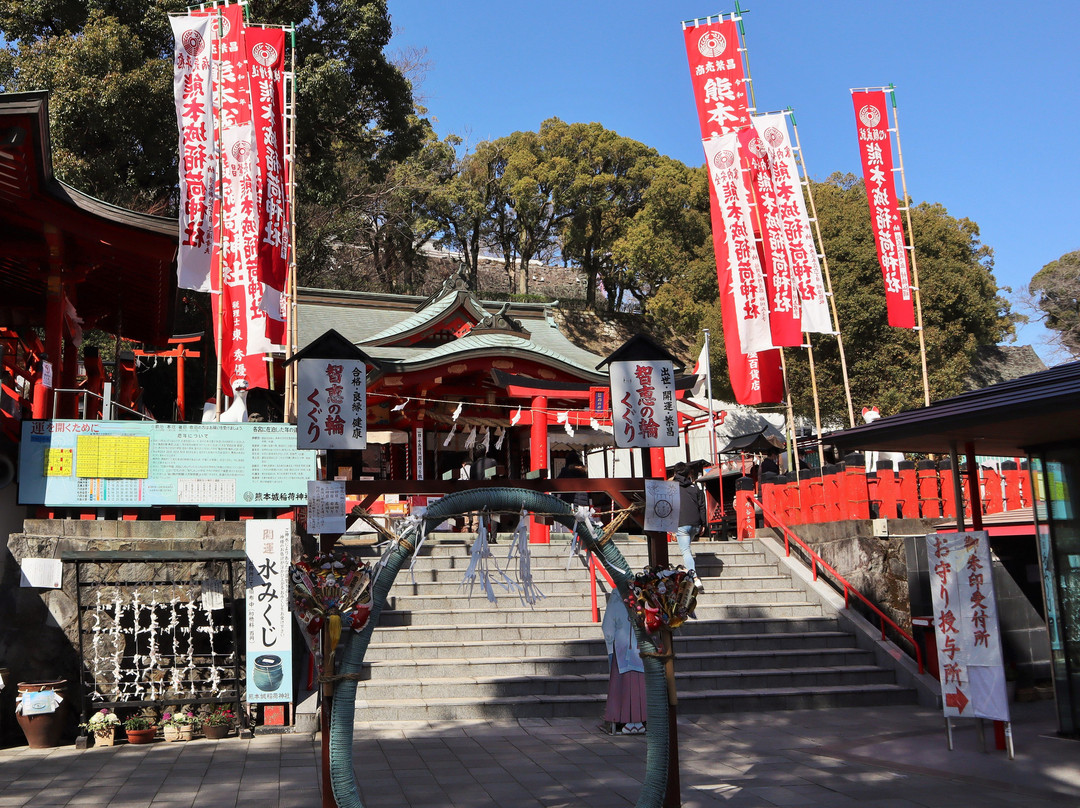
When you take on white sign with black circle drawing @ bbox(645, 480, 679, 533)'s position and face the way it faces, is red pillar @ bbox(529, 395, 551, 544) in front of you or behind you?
behind

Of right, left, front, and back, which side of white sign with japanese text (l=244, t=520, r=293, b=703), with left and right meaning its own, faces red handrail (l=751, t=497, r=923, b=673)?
left

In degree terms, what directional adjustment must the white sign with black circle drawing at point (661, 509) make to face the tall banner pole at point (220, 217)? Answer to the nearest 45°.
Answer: approximately 135° to its right

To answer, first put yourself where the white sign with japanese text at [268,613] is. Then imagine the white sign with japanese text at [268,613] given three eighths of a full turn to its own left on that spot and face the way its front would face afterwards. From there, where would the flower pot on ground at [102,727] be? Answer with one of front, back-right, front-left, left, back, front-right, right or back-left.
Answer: back-left

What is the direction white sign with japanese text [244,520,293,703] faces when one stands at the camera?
facing the viewer

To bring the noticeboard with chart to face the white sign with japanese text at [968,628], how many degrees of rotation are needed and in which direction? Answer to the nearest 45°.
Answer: approximately 45° to its left

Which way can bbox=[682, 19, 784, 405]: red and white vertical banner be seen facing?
toward the camera

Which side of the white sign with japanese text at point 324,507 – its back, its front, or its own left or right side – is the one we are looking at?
front

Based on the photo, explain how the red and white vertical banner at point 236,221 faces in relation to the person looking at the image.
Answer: facing the viewer

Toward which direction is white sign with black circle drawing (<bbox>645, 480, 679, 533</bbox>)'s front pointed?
toward the camera
